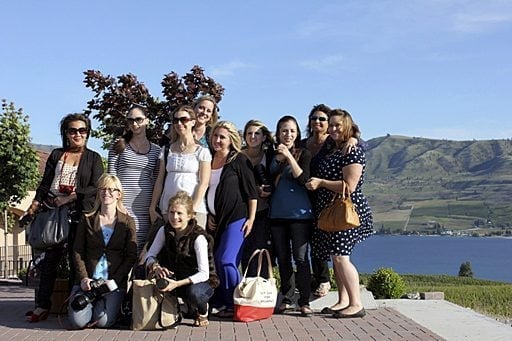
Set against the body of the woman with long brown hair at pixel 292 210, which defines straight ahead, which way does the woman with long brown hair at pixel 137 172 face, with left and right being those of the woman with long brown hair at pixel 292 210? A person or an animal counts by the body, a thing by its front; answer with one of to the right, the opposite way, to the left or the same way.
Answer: the same way

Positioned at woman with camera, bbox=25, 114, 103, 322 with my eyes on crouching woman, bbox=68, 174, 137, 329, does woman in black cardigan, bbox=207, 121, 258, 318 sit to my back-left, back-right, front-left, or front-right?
front-left

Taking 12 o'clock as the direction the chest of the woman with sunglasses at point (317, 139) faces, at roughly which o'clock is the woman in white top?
The woman in white top is roughly at 2 o'clock from the woman with sunglasses.

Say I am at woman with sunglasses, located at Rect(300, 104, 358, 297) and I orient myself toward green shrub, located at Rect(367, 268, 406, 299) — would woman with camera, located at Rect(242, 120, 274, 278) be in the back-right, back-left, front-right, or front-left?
back-left

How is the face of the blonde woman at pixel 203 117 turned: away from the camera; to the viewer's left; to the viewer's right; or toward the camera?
toward the camera

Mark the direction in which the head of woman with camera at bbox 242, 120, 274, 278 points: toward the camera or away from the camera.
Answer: toward the camera

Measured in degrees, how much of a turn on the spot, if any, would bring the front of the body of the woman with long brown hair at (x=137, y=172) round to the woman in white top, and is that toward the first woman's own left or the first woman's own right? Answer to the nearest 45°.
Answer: approximately 45° to the first woman's own left

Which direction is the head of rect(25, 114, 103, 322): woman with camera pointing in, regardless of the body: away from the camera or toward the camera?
toward the camera

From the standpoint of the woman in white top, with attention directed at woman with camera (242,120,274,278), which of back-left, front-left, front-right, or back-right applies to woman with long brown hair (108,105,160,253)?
back-left

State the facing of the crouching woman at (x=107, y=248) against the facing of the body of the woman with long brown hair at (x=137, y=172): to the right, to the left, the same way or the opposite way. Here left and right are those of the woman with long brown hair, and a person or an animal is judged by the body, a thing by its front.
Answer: the same way

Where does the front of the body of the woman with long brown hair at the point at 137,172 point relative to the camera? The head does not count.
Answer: toward the camera
